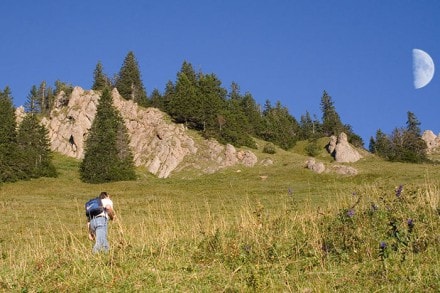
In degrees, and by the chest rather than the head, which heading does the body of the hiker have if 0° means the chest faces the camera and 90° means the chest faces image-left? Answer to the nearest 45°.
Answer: approximately 225°
